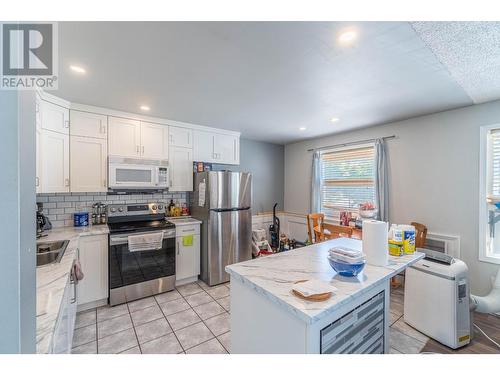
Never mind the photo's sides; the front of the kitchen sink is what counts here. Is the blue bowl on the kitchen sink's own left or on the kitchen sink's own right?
on the kitchen sink's own right

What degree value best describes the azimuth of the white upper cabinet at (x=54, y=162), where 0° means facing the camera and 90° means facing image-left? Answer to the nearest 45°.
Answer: approximately 315°

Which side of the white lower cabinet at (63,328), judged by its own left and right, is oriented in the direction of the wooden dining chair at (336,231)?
front

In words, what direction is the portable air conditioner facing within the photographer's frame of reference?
facing the viewer and to the left of the viewer

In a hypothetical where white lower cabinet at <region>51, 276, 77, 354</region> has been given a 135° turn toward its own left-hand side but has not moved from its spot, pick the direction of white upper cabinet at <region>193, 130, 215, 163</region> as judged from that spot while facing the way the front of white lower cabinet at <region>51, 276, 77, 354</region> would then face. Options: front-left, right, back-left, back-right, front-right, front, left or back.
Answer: right

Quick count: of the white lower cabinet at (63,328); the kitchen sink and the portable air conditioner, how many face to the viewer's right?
2

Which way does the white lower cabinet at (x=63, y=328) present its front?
to the viewer's right

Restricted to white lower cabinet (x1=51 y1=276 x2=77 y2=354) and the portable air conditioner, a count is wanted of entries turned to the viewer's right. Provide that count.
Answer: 1

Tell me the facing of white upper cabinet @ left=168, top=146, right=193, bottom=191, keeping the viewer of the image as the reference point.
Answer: facing the viewer and to the right of the viewer

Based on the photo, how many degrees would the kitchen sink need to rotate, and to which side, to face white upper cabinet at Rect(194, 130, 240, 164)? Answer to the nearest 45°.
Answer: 0° — it already faces it

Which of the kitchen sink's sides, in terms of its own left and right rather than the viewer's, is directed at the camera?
right

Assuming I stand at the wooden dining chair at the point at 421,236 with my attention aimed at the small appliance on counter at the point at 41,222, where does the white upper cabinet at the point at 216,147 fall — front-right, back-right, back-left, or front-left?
front-right

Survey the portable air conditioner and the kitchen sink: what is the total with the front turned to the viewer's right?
1

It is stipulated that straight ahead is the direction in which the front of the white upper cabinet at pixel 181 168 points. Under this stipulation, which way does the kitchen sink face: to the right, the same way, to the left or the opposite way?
to the left

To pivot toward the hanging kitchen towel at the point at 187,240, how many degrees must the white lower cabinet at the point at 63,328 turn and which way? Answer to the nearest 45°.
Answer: approximately 45° to its left
